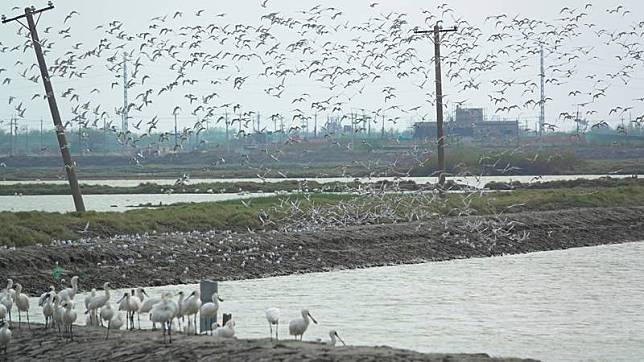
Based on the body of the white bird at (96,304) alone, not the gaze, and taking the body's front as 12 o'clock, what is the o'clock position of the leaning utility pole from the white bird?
The leaning utility pole is roughly at 9 o'clock from the white bird.

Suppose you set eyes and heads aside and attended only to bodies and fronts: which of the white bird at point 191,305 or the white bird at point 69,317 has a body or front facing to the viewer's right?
the white bird at point 191,305

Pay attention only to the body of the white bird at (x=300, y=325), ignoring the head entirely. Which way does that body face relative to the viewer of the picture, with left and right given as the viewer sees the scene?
facing to the right of the viewer

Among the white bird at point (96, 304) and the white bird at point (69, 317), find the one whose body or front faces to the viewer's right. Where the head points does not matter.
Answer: the white bird at point (96, 304)
